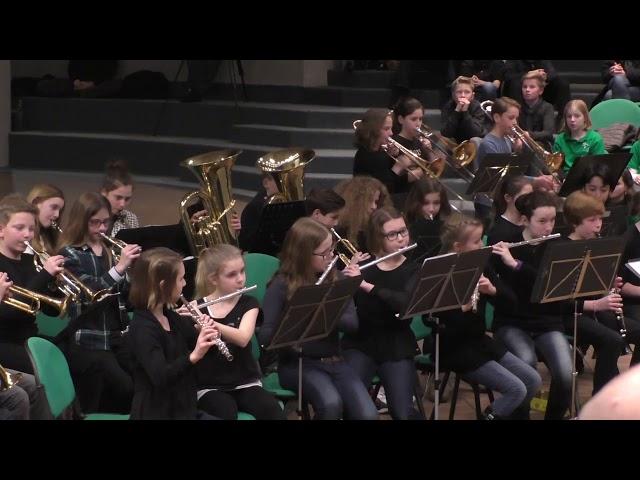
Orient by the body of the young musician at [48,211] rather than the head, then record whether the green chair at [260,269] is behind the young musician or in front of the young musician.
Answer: in front

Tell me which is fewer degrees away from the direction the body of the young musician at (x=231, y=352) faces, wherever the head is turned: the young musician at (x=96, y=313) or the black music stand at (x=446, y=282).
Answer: the black music stand

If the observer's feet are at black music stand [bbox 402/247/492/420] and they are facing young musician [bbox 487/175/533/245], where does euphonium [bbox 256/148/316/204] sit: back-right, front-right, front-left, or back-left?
front-left

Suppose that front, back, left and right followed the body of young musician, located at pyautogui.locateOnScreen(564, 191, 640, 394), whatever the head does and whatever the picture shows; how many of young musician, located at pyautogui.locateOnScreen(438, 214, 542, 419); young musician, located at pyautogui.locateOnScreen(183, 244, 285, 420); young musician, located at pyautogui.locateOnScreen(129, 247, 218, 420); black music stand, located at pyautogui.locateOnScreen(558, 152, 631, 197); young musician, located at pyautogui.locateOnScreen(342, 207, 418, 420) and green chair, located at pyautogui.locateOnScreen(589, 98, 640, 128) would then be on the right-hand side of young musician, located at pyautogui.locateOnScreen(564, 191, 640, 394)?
4

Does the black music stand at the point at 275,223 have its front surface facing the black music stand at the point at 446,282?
no

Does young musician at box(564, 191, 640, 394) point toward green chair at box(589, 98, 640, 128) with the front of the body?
no

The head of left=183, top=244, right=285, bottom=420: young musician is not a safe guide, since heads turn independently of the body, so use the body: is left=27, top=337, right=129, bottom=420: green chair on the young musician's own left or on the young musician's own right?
on the young musician's own right

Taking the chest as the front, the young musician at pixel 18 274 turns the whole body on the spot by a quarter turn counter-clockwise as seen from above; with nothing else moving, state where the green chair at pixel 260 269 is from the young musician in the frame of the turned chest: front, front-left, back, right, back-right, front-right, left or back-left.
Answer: front-right

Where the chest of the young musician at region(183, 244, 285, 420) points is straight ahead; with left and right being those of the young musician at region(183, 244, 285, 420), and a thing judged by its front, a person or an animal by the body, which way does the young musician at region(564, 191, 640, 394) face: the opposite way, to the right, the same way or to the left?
the same way

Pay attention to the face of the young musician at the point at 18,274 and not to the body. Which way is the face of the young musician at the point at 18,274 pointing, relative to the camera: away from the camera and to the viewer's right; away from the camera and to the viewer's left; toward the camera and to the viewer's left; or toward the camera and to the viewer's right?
toward the camera and to the viewer's right

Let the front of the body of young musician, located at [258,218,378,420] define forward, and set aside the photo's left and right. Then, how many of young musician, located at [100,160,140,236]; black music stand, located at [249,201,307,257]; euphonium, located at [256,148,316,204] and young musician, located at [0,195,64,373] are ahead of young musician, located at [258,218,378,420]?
0

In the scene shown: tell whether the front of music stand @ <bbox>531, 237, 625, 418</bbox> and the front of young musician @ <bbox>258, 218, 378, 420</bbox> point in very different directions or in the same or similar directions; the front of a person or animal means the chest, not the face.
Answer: very different directions

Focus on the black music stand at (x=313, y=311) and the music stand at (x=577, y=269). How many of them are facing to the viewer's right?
0

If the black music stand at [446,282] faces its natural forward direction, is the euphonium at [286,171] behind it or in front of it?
in front

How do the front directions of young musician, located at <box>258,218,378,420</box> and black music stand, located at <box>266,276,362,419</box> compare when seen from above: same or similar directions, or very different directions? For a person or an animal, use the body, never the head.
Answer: very different directions

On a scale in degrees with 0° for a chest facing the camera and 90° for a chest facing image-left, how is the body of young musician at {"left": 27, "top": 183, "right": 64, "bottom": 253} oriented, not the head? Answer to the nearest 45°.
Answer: approximately 315°

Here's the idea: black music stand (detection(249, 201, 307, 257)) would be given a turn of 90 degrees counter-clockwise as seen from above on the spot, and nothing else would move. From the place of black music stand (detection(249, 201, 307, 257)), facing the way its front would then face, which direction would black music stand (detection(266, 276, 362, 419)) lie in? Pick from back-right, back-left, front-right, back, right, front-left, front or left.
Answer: front-left
